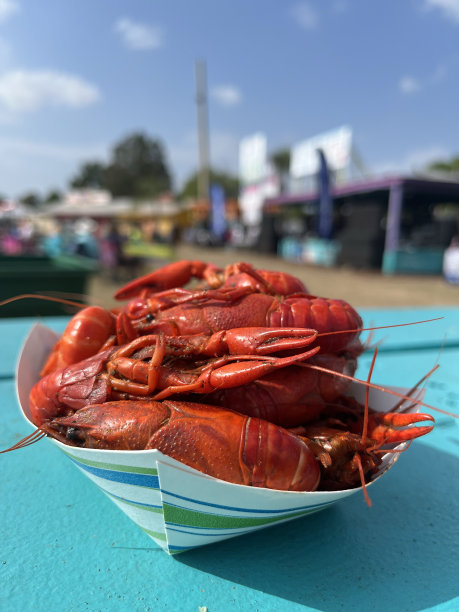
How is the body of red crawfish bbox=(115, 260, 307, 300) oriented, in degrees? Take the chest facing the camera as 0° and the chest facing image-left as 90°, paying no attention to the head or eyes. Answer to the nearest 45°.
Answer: approximately 90°

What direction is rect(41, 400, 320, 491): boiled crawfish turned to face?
to the viewer's left

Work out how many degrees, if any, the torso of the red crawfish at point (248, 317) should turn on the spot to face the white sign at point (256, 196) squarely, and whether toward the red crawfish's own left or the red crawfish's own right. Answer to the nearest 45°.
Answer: approximately 90° to the red crawfish's own right

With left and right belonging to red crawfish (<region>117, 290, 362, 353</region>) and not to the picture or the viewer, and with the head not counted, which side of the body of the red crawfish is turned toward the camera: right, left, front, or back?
left

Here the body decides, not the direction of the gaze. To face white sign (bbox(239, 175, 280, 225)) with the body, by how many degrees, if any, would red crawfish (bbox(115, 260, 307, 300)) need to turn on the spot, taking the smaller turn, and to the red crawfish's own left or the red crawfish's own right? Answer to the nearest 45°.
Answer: approximately 90° to the red crawfish's own right

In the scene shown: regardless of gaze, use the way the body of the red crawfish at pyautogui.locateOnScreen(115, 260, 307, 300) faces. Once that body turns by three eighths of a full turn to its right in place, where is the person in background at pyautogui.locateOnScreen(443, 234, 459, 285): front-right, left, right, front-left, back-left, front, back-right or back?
front

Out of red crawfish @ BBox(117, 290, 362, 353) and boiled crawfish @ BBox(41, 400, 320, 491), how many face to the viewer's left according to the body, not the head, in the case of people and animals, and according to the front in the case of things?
2

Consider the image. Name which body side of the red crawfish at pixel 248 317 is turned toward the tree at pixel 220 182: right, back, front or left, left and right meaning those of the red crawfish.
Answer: right

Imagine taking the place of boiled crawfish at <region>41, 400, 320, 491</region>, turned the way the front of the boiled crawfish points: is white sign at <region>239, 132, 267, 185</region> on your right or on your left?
on your right

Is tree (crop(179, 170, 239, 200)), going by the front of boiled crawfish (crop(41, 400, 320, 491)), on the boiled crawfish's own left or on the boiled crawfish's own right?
on the boiled crawfish's own right
